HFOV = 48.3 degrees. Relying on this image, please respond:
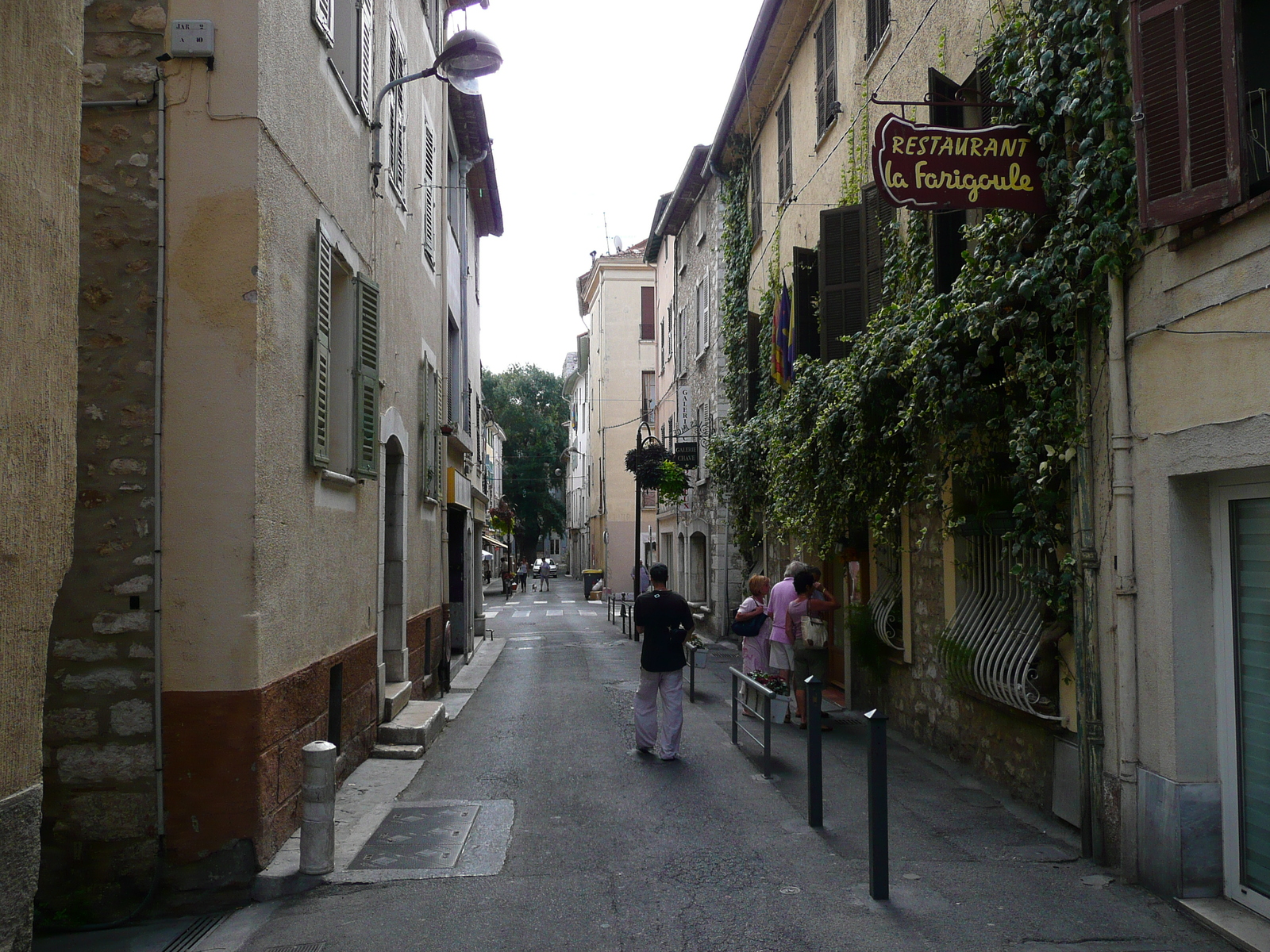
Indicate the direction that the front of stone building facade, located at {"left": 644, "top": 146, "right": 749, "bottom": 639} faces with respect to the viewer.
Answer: facing to the left of the viewer

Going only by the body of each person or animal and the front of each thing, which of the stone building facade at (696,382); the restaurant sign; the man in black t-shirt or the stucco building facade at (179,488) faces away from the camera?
the man in black t-shirt

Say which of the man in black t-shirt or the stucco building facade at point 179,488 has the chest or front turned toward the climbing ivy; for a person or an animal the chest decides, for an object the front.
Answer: the stucco building facade

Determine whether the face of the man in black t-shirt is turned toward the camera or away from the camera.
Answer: away from the camera

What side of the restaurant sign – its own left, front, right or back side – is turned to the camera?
front

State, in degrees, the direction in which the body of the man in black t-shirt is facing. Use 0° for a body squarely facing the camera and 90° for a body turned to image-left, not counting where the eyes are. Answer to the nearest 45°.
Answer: approximately 180°

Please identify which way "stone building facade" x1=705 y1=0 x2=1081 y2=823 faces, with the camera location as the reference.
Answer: facing to the left of the viewer

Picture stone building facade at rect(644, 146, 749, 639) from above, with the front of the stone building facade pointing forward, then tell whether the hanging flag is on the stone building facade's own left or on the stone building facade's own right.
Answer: on the stone building facade's own left

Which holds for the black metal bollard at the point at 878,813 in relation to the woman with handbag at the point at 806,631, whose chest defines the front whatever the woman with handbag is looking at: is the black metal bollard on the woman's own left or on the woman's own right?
on the woman's own right

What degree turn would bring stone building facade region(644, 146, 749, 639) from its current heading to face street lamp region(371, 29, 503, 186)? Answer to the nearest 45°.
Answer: approximately 90° to its left

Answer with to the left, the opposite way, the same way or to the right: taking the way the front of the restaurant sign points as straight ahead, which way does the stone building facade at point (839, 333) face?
to the right
